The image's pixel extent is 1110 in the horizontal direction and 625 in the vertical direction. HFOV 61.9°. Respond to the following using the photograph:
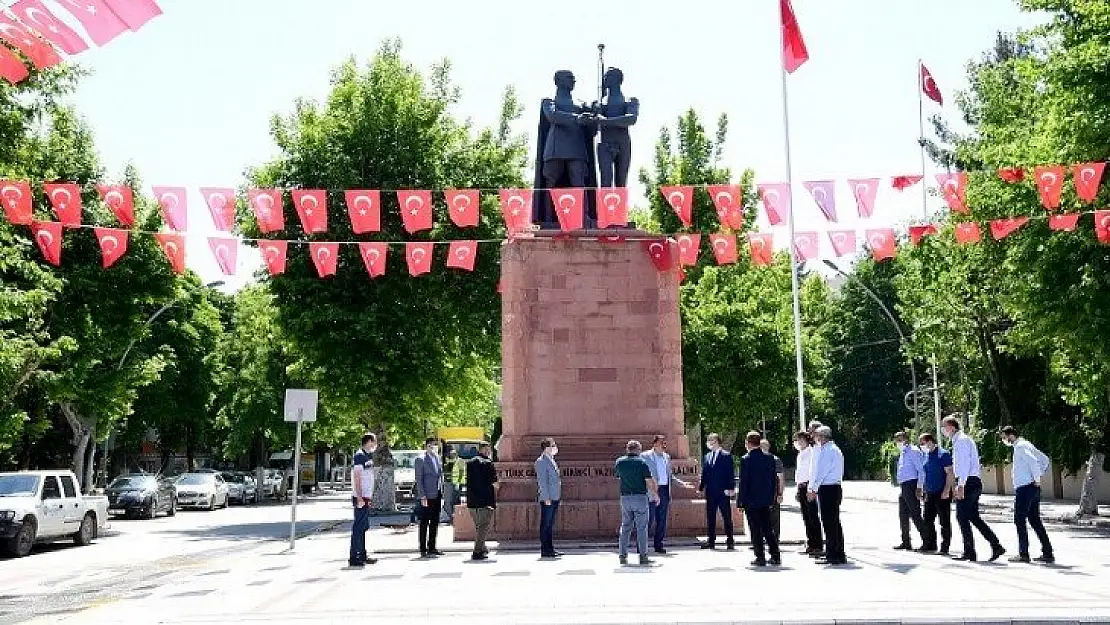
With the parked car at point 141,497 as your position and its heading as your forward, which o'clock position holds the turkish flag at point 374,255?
The turkish flag is roughly at 10 o'clock from the parked car.

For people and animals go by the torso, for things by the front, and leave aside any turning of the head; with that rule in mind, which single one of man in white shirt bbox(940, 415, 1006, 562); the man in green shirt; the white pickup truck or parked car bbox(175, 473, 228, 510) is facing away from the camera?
the man in green shirt

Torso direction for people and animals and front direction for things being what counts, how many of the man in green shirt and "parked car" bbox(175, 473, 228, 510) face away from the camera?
1

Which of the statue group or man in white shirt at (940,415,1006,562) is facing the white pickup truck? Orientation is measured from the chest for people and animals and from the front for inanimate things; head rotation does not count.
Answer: the man in white shirt

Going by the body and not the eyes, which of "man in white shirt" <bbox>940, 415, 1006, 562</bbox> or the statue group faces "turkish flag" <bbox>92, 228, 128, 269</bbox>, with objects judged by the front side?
the man in white shirt

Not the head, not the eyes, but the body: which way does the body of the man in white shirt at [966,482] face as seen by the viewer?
to the viewer's left

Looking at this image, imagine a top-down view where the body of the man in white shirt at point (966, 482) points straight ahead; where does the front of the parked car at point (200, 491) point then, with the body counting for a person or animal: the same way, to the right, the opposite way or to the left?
to the left

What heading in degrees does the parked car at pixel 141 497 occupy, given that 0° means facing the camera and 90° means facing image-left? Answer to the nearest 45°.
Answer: approximately 45°

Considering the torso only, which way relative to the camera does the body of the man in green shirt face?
away from the camera

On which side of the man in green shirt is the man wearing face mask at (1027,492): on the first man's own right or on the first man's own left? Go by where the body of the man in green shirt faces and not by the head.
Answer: on the first man's own right

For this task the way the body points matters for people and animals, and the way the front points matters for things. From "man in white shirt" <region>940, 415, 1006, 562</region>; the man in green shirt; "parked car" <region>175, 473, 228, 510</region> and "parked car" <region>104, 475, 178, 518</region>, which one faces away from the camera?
the man in green shirt
